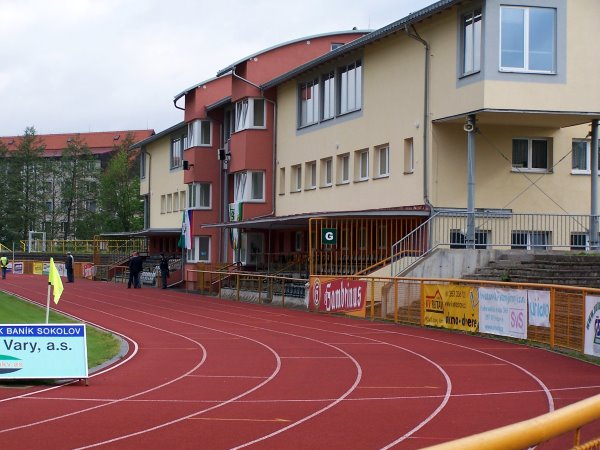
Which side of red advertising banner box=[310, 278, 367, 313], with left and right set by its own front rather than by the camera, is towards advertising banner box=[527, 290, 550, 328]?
left

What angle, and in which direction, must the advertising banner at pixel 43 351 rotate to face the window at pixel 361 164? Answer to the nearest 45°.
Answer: approximately 135° to its left

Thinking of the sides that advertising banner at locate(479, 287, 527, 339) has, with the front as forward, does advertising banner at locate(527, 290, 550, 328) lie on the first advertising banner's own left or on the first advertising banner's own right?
on the first advertising banner's own left

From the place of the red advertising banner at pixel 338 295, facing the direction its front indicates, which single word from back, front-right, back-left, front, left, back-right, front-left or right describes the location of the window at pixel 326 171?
back-right

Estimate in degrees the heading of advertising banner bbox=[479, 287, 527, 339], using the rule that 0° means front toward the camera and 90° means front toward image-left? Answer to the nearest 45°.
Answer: approximately 45°

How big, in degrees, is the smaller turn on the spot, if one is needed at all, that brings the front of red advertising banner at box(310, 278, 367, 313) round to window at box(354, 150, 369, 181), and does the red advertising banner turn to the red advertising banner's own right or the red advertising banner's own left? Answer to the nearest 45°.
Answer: approximately 135° to the red advertising banner's own right

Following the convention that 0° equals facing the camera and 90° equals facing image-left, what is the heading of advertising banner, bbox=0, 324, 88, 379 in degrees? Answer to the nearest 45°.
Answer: approximately 0°

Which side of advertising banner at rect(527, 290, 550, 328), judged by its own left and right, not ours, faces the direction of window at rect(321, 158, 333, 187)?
right

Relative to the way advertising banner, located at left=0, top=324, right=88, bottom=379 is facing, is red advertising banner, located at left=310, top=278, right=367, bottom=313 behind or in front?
behind

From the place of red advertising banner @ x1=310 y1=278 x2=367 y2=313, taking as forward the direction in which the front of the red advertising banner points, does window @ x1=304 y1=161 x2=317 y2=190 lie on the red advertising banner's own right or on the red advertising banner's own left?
on the red advertising banner's own right

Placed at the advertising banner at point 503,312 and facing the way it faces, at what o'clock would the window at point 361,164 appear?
The window is roughly at 4 o'clock from the advertising banner.
